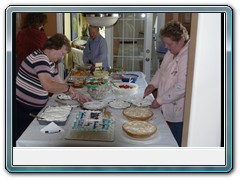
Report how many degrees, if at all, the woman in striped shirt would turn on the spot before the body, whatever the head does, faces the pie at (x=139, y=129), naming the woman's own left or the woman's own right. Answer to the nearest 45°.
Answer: approximately 45° to the woman's own right

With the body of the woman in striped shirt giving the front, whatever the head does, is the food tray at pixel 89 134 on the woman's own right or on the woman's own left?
on the woman's own right

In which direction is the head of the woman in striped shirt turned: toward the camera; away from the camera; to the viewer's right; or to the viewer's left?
to the viewer's right

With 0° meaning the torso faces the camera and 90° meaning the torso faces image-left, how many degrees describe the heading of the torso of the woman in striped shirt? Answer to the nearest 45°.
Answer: approximately 270°

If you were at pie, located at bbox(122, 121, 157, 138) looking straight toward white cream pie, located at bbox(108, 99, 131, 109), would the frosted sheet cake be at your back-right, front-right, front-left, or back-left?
front-left

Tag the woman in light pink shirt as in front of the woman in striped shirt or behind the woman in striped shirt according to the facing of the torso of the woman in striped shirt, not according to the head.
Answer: in front

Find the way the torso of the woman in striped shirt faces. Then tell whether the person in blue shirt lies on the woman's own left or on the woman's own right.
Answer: on the woman's own left

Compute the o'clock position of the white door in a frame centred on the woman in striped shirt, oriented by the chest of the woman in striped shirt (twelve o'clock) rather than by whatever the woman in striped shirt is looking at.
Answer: The white door is roughly at 10 o'clock from the woman in striped shirt.

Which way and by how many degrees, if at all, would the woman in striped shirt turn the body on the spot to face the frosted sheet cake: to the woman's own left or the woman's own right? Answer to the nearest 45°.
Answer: approximately 45° to the woman's own right
